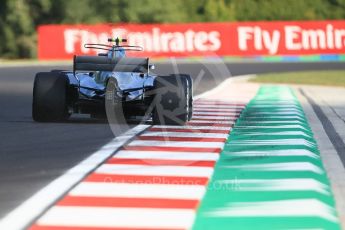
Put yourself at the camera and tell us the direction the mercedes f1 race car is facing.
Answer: facing away from the viewer
